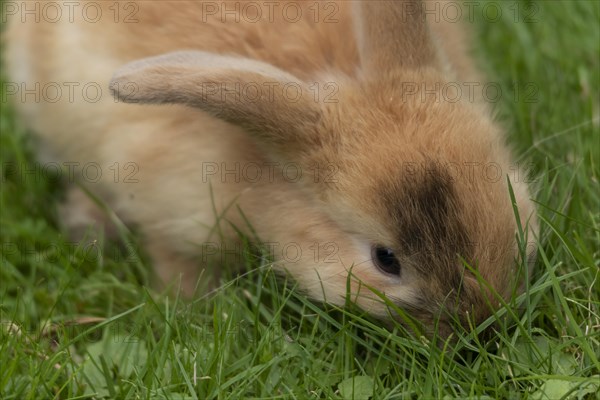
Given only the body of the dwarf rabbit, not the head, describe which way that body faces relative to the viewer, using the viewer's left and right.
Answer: facing the viewer and to the right of the viewer
